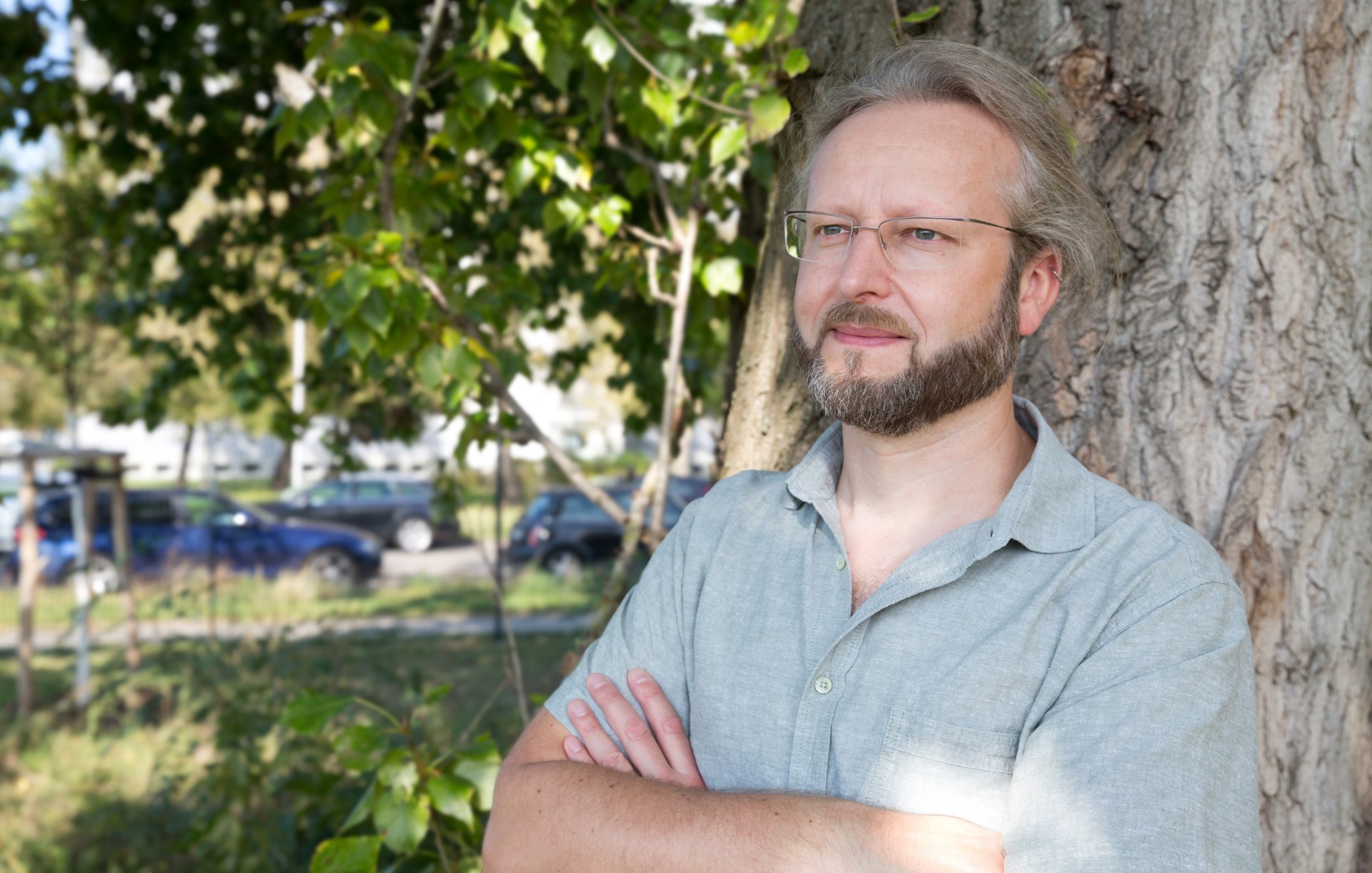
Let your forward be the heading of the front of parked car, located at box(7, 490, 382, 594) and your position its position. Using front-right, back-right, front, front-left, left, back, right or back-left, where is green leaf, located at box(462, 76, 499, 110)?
right

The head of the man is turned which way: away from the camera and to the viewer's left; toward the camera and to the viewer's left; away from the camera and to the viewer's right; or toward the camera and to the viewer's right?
toward the camera and to the viewer's left

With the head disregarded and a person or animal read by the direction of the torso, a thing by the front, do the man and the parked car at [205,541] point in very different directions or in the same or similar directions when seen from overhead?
very different directions

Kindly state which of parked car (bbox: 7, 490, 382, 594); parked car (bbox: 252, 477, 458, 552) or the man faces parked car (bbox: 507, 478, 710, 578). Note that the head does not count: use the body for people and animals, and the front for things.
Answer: parked car (bbox: 7, 490, 382, 594)

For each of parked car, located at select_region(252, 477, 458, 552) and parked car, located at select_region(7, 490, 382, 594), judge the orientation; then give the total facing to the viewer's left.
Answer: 1

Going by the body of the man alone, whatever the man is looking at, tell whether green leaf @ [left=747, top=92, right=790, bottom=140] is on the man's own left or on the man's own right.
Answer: on the man's own right

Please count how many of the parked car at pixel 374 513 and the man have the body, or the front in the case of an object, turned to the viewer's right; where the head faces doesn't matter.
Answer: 0

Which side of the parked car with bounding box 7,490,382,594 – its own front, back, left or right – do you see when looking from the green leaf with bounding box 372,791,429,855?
right

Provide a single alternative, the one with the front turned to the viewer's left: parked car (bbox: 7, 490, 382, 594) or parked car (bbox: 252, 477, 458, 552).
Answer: parked car (bbox: 252, 477, 458, 552)

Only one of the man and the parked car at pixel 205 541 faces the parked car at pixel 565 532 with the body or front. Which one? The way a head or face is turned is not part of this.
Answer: the parked car at pixel 205 541

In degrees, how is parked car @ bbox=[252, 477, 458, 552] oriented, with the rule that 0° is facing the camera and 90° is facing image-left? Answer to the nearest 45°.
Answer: approximately 90°

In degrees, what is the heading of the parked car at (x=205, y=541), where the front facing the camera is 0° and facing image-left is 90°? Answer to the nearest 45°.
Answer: approximately 270°

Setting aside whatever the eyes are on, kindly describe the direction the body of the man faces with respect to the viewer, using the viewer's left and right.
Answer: facing the viewer and to the left of the viewer

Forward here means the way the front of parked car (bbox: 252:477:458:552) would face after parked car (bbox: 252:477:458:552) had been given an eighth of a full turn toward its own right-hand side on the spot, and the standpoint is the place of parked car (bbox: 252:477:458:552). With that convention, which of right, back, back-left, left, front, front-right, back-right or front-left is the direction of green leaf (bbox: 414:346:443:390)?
back-left

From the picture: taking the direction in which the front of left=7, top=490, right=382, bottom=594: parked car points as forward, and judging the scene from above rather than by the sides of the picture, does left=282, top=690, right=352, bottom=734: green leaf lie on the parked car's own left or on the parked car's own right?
on the parked car's own right

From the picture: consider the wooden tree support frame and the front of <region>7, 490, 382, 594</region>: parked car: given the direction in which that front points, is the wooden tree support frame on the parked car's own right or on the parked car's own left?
on the parked car's own right
